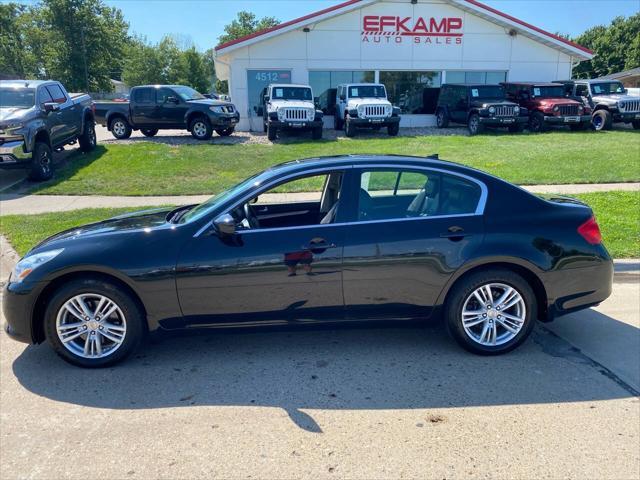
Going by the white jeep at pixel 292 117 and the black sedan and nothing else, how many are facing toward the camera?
1

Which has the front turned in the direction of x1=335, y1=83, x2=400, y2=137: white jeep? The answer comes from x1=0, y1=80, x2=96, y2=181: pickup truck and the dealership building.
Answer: the dealership building

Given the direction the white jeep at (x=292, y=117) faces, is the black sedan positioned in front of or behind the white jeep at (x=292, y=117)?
in front

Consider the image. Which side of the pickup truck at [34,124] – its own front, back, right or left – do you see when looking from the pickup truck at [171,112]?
back

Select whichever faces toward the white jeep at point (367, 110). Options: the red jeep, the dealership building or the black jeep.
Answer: the dealership building

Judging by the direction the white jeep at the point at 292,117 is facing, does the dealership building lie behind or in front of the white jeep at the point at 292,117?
behind

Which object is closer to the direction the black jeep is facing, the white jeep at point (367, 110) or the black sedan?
the black sedan

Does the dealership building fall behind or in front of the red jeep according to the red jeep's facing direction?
behind

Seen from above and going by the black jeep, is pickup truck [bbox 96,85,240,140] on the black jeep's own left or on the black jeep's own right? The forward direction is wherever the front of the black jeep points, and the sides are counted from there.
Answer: on the black jeep's own right

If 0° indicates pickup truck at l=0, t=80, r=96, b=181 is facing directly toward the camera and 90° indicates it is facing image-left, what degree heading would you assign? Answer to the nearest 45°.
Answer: approximately 45°

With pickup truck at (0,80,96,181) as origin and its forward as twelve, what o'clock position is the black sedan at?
The black sedan is roughly at 10 o'clock from the pickup truck.

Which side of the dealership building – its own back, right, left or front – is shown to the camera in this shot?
front

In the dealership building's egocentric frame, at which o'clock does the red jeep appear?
The red jeep is roughly at 10 o'clock from the dealership building.

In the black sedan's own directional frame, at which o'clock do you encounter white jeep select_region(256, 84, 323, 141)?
The white jeep is roughly at 3 o'clock from the black sedan.

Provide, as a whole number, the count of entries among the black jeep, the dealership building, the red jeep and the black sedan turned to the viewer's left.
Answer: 1

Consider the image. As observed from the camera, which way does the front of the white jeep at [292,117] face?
facing the viewer

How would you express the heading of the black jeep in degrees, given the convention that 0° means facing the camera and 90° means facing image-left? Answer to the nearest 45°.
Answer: approximately 315°

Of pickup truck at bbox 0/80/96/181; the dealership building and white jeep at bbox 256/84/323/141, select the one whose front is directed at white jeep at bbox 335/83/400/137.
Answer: the dealership building

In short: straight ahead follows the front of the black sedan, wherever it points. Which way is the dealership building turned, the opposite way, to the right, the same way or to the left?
to the left
